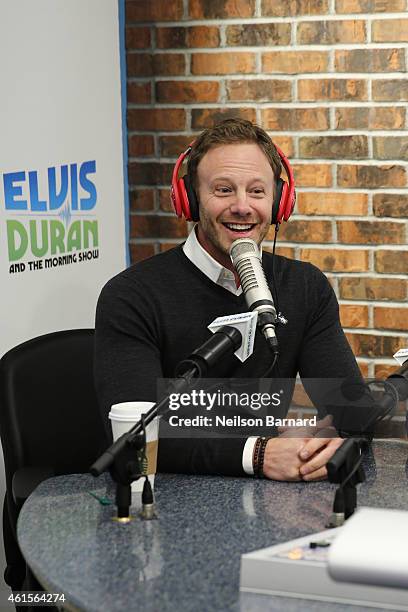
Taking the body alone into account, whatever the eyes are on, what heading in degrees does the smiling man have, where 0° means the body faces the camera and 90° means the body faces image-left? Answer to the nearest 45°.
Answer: approximately 315°

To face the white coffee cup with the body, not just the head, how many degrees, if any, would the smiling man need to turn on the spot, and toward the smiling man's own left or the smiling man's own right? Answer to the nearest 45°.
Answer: approximately 45° to the smiling man's own right

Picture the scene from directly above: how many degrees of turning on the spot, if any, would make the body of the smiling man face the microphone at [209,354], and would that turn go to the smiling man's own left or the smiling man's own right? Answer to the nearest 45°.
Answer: approximately 45° to the smiling man's own right
